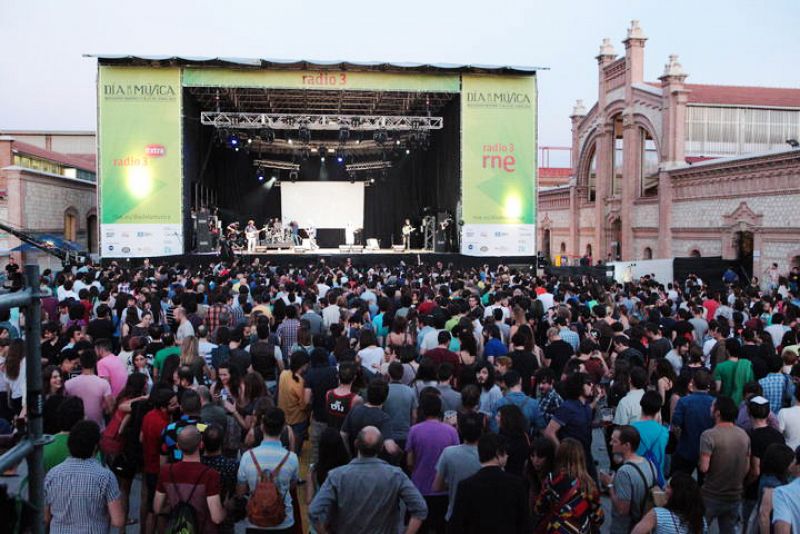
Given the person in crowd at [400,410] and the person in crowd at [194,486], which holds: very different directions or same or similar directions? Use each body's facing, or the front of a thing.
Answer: same or similar directions

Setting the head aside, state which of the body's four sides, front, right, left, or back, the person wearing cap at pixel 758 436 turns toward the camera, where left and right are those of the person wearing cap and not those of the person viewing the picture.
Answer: back

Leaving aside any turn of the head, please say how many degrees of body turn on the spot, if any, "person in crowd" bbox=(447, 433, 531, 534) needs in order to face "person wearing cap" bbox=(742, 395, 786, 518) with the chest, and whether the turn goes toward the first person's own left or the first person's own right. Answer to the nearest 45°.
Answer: approximately 45° to the first person's own right

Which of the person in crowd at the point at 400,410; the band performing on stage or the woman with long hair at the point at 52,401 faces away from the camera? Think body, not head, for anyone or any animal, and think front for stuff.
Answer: the person in crowd

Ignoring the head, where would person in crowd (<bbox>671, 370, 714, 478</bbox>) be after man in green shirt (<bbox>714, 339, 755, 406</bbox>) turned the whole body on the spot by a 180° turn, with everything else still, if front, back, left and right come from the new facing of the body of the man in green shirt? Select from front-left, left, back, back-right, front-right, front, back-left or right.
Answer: front

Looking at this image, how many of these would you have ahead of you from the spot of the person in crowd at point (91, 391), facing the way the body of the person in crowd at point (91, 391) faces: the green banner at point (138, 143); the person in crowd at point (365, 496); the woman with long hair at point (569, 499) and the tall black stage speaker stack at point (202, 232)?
2

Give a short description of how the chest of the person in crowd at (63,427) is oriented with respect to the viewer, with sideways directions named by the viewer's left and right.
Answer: facing away from the viewer

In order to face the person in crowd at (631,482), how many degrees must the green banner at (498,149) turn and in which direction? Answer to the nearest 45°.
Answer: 0° — it already faces them

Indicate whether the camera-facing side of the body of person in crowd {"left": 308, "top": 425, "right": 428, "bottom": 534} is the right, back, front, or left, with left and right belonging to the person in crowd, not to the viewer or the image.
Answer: back

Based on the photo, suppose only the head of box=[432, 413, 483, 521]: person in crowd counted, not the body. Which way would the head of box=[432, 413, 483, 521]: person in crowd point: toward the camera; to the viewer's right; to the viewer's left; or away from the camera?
away from the camera

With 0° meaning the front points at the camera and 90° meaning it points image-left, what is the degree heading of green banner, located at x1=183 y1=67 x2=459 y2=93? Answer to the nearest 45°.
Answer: approximately 0°

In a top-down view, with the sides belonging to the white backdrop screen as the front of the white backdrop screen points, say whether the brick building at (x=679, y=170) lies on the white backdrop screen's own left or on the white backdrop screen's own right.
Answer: on the white backdrop screen's own left

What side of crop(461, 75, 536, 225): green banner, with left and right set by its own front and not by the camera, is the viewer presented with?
front

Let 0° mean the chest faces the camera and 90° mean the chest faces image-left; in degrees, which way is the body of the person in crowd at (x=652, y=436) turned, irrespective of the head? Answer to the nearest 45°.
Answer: approximately 180°

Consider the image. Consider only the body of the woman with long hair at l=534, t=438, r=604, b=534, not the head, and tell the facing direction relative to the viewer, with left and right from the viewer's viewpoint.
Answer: facing away from the viewer

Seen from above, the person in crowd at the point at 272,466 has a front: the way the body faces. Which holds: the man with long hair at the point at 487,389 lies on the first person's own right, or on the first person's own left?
on the first person's own right

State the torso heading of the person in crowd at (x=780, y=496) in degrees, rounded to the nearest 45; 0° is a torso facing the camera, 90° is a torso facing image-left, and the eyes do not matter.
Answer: approximately 180°
